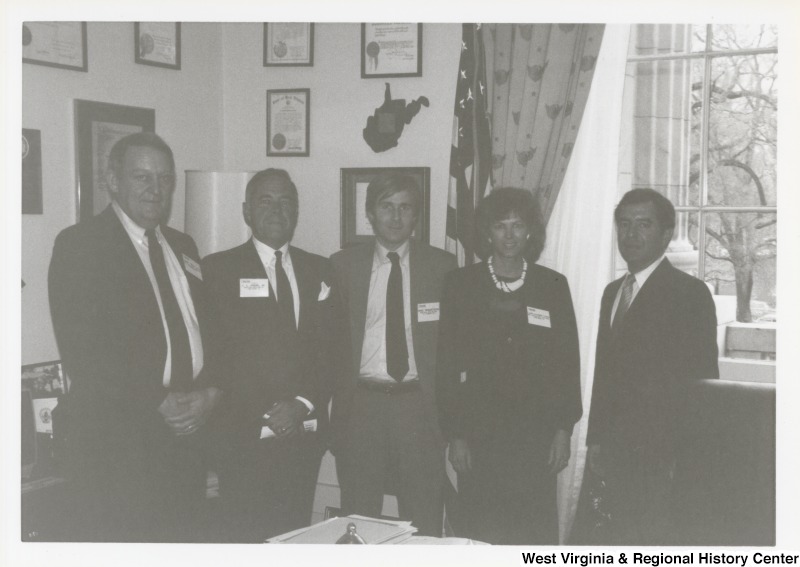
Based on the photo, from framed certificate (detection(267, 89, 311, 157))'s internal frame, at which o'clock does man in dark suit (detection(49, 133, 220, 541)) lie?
The man in dark suit is roughly at 1 o'clock from the framed certificate.

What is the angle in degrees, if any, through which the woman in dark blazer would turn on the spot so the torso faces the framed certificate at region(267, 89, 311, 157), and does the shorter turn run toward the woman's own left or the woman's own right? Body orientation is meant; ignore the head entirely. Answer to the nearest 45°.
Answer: approximately 135° to the woman's own right

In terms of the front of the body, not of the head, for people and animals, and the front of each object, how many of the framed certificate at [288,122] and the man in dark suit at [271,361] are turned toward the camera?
2

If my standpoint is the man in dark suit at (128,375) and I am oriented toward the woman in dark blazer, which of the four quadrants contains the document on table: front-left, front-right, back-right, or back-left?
front-right

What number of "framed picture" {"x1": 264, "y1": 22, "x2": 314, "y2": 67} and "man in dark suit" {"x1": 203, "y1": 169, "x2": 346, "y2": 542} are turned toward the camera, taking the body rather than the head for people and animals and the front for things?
2

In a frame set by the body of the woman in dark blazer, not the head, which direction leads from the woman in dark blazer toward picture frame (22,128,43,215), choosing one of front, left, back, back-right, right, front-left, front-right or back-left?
right

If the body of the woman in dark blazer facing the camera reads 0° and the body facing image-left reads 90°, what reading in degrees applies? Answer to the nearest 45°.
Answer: approximately 0°

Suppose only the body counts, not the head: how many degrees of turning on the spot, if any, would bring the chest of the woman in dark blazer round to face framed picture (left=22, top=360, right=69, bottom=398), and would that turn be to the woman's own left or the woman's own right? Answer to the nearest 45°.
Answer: approximately 90° to the woman's own right

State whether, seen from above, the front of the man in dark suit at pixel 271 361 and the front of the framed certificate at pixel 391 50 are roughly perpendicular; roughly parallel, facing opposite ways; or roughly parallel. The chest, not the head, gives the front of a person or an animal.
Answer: roughly parallel

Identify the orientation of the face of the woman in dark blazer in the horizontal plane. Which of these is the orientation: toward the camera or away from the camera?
toward the camera

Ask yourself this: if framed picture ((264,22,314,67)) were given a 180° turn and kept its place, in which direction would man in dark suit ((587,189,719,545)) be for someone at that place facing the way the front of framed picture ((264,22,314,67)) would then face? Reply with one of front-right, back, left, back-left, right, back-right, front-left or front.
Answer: back-right

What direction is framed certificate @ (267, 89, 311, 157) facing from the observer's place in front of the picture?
facing the viewer

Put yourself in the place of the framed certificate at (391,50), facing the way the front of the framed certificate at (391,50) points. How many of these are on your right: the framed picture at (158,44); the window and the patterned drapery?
1

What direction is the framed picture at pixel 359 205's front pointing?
toward the camera
